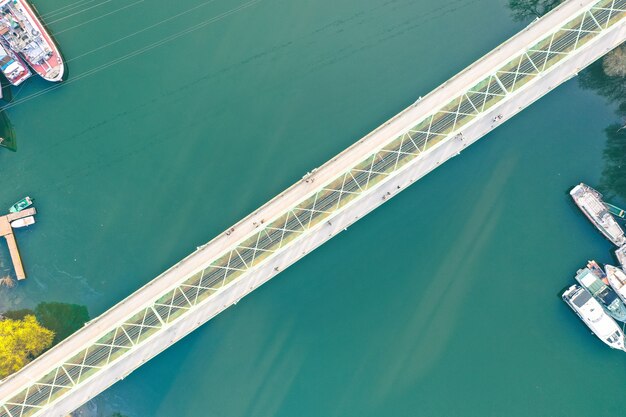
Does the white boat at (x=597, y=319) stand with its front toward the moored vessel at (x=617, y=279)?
no

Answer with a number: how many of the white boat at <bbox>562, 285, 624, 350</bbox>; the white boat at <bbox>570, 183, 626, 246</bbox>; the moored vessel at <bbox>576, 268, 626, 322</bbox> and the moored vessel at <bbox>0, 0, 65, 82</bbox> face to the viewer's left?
0

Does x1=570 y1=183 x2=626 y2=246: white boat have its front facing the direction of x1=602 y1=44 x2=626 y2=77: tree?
no

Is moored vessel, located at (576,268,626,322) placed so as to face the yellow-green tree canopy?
no

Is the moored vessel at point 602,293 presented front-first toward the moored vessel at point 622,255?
no

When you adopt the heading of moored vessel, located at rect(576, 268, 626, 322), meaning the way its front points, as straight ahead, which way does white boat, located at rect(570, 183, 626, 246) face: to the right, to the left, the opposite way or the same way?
the same way

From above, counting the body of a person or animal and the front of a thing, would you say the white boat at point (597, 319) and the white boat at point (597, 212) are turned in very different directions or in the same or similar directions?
same or similar directions

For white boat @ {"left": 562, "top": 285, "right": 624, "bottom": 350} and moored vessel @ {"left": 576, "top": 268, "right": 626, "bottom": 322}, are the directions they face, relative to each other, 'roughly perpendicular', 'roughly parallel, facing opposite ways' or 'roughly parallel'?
roughly parallel
